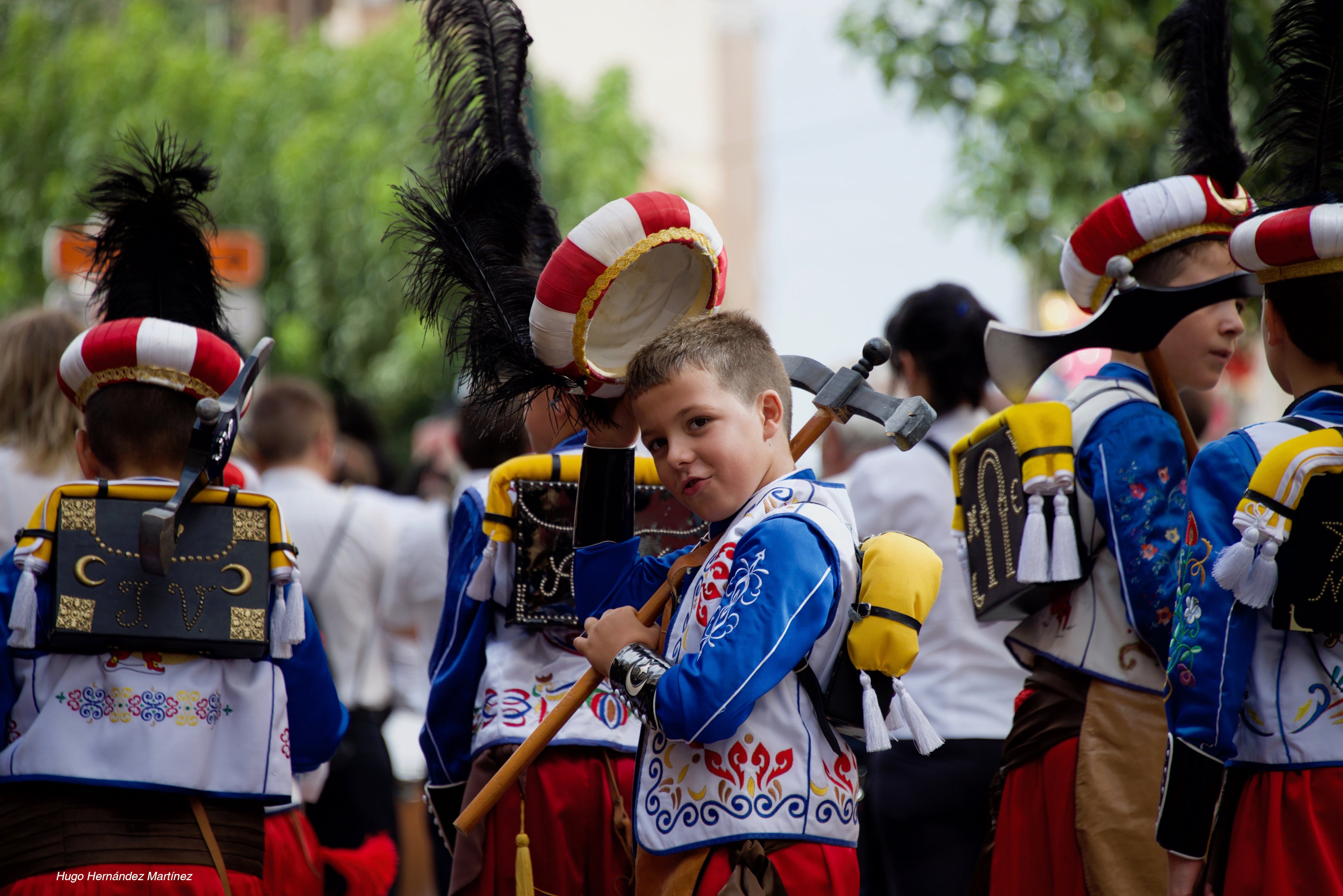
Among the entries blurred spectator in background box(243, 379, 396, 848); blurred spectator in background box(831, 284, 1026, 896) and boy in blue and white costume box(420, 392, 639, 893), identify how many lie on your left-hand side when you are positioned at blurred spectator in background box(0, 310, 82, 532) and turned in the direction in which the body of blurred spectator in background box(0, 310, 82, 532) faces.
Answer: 0

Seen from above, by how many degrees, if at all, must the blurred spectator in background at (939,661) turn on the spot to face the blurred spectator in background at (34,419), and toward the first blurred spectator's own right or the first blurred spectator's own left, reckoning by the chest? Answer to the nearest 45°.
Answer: approximately 45° to the first blurred spectator's own left

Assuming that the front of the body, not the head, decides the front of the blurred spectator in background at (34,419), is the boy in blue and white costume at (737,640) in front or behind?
behind

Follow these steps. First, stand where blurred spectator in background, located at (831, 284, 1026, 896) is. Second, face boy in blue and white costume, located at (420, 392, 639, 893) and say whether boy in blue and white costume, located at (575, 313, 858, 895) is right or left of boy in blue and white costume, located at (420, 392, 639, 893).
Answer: left

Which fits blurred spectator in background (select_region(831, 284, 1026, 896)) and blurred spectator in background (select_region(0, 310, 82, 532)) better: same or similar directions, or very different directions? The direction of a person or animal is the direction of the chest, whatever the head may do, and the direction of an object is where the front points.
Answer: same or similar directions

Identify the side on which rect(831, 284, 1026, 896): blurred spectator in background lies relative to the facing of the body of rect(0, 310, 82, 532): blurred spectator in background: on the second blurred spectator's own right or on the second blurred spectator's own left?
on the second blurred spectator's own right

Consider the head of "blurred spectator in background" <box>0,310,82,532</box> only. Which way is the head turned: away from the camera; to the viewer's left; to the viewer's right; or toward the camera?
away from the camera

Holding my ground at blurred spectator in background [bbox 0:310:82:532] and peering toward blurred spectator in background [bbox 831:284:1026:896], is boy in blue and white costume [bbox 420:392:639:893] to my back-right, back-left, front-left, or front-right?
front-right

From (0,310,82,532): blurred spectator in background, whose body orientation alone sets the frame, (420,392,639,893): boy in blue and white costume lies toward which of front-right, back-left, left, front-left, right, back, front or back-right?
back-right

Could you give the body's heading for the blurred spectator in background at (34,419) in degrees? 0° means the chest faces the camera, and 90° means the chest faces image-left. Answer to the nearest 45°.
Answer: approximately 180°

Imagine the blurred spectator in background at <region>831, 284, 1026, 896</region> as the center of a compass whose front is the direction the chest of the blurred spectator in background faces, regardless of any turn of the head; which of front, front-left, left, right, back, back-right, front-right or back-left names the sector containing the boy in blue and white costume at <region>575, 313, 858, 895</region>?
back-left

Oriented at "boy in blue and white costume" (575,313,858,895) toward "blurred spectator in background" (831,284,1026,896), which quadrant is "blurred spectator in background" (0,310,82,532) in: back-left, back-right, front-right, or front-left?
front-left

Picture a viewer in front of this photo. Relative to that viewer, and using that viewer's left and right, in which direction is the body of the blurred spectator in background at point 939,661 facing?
facing away from the viewer and to the left of the viewer

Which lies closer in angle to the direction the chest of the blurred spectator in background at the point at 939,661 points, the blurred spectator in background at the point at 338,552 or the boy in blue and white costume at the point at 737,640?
the blurred spectator in background

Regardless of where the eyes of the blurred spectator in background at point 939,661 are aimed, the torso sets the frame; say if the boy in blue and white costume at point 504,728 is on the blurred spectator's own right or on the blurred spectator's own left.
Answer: on the blurred spectator's own left

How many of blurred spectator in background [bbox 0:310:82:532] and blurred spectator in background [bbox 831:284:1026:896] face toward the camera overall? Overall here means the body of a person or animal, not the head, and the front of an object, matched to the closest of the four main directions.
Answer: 0
